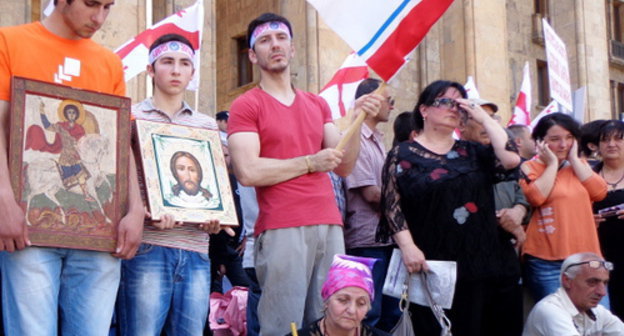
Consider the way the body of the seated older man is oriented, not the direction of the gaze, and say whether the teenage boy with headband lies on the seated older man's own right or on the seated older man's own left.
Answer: on the seated older man's own right

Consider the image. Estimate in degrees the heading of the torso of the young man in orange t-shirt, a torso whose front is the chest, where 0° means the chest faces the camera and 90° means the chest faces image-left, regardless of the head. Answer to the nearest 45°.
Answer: approximately 0°

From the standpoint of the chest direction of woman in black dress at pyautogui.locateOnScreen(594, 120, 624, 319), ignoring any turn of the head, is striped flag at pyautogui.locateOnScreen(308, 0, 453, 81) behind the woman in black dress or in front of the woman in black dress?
in front

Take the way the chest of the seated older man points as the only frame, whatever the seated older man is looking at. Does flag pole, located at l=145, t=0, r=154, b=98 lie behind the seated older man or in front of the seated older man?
behind

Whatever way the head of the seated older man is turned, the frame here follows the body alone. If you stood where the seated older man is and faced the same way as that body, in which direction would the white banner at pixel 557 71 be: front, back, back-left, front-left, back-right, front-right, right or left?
back-left

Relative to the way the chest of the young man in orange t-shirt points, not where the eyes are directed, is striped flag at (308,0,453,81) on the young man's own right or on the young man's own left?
on the young man's own left

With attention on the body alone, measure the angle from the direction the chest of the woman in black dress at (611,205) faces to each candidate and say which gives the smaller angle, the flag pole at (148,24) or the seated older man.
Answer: the seated older man

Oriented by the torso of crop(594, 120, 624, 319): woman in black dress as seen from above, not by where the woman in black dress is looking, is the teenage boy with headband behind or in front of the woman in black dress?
in front

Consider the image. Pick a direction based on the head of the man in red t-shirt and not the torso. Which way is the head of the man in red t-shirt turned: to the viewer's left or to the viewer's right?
to the viewer's right

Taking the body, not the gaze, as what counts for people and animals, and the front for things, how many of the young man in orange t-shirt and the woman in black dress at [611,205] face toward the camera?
2

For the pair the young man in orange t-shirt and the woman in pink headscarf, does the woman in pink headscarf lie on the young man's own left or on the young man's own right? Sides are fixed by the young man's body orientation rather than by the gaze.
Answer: on the young man's own left

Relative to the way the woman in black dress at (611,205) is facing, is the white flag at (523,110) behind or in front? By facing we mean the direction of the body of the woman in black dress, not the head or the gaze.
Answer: behind

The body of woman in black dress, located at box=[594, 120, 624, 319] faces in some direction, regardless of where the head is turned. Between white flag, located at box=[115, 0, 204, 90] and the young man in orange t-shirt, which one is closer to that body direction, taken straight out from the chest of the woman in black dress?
the young man in orange t-shirt
